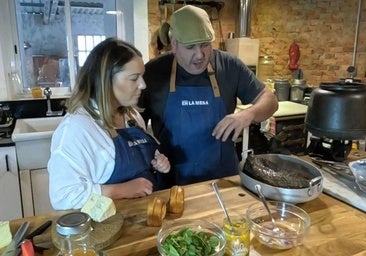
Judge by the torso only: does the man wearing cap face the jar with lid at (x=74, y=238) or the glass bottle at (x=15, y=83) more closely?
the jar with lid

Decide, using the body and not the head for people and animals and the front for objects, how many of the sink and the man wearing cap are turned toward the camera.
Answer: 2

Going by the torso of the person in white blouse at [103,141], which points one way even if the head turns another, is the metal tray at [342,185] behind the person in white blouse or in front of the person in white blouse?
in front

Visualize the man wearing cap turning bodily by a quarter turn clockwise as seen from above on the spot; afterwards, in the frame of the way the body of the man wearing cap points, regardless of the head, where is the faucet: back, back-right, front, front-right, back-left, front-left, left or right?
front-right

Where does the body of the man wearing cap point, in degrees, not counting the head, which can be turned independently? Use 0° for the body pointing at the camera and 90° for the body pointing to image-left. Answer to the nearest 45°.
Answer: approximately 0°

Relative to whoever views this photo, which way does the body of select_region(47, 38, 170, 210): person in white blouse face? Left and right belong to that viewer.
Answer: facing the viewer and to the right of the viewer

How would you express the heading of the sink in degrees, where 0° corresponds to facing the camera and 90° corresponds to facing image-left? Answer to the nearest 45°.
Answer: approximately 0°

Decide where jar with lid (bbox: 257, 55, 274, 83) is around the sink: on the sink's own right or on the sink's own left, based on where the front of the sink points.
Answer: on the sink's own left

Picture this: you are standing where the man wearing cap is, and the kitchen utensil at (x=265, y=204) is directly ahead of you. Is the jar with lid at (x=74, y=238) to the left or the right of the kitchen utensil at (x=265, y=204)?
right

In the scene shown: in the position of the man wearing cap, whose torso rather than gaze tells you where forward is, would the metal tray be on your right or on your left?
on your left

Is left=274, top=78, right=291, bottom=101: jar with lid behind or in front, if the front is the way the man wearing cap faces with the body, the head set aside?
behind

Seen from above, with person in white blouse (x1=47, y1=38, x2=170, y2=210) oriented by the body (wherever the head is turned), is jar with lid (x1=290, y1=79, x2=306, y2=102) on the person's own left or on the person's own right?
on the person's own left
